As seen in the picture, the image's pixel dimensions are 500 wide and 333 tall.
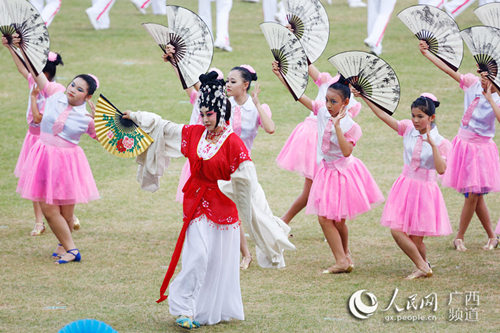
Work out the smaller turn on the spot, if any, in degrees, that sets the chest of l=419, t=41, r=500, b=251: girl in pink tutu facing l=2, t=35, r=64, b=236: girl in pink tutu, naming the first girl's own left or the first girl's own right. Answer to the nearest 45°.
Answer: approximately 90° to the first girl's own right

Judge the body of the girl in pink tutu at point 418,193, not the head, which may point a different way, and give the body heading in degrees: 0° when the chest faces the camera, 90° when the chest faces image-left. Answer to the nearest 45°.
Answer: approximately 45°

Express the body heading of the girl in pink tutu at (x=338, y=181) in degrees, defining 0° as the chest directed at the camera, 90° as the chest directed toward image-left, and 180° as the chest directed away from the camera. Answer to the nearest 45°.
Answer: approximately 45°

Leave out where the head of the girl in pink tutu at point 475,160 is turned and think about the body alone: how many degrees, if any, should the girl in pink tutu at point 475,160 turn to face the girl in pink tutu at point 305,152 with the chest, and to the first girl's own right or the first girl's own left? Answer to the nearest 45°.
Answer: approximately 90° to the first girl's own right

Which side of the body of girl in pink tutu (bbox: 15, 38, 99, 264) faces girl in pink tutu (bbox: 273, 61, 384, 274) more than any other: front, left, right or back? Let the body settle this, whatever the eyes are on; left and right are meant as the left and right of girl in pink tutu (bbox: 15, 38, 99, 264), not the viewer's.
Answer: left

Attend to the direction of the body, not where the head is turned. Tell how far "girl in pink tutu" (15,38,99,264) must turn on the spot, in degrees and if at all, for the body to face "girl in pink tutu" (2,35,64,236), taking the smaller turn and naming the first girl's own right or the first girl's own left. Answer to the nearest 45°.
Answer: approximately 135° to the first girl's own right

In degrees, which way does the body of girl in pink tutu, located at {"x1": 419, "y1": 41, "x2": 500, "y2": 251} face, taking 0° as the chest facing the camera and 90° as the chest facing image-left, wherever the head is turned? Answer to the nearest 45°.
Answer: approximately 0°
